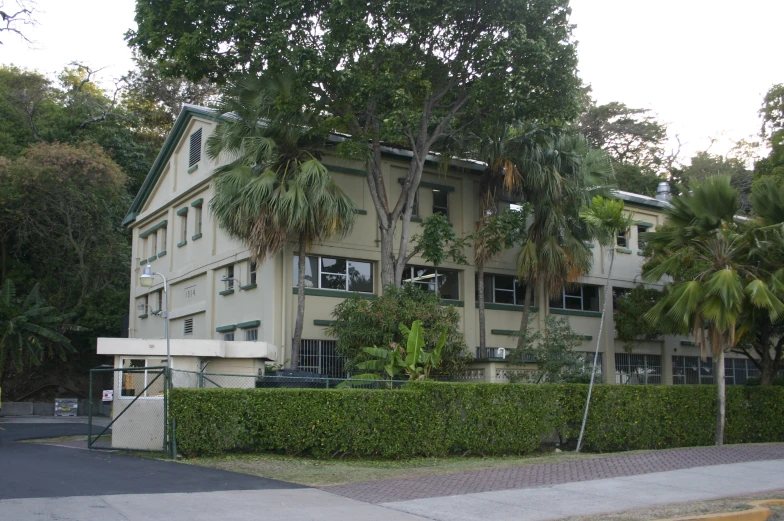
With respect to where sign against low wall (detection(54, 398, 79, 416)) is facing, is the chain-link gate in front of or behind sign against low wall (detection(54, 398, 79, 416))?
in front

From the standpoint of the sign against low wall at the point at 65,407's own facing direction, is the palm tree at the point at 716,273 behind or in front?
in front

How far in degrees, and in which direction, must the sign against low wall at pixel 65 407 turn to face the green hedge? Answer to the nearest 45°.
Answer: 0° — it already faces it

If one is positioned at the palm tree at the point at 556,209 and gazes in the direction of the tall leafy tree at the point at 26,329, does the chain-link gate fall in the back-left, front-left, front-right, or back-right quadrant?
front-left

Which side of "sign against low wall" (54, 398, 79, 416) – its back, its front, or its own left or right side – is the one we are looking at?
front
